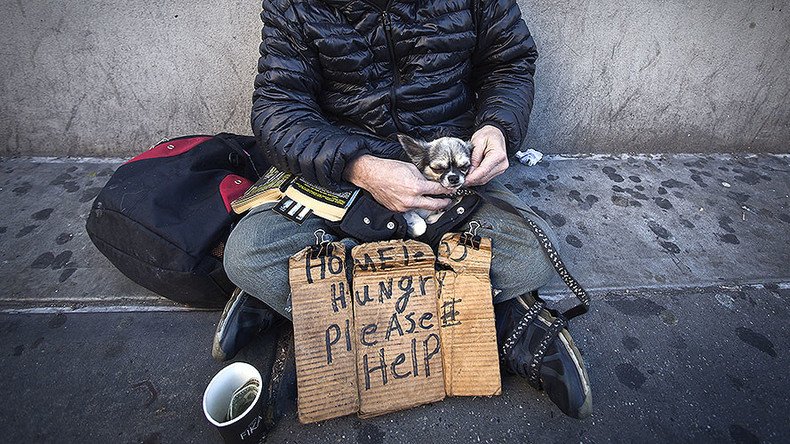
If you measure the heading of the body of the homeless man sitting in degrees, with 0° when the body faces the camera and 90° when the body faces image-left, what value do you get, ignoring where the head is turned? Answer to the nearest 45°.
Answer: approximately 0°

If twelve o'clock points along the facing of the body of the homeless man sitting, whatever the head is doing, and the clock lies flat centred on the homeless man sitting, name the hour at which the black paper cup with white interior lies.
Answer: The black paper cup with white interior is roughly at 1 o'clock from the homeless man sitting.

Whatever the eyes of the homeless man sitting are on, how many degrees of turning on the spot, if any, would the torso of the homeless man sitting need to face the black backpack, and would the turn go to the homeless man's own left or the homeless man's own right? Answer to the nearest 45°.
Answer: approximately 90° to the homeless man's own right

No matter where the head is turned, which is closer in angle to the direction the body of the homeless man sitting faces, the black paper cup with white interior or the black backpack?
the black paper cup with white interior

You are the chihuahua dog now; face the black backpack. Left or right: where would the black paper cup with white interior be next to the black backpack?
left
